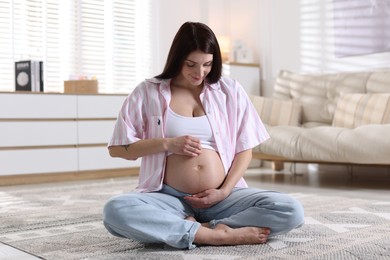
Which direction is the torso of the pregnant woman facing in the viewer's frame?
toward the camera

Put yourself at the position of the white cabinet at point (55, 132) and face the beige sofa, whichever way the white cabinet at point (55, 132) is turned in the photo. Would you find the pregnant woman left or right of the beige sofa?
right

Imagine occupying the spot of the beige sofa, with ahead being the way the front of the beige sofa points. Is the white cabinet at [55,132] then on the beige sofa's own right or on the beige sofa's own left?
on the beige sofa's own right

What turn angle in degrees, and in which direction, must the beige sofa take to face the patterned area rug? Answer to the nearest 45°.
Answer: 0° — it already faces it

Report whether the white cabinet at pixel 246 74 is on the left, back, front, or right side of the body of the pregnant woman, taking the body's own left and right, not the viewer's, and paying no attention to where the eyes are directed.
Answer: back

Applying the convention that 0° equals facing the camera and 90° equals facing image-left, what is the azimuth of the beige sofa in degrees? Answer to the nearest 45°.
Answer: approximately 0°

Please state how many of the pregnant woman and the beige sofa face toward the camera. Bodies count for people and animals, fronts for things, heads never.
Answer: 2
